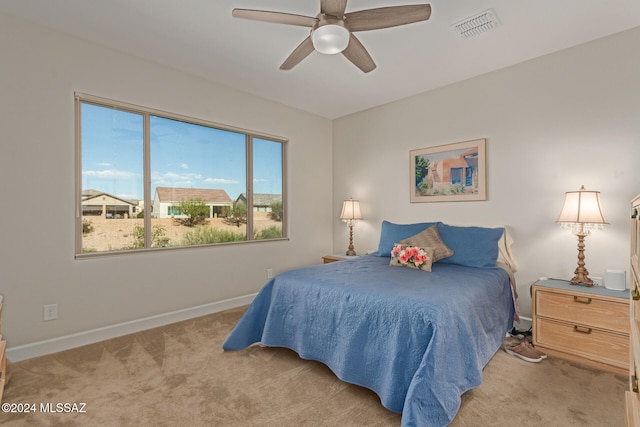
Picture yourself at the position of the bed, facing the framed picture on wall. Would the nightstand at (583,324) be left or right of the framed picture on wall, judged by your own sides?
right

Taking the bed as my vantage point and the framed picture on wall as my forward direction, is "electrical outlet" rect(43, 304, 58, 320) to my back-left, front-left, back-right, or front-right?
back-left

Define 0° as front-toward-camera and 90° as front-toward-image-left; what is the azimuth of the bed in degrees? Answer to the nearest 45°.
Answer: approximately 45°

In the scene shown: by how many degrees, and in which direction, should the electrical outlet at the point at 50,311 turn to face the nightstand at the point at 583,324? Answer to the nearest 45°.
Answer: approximately 45° to its left

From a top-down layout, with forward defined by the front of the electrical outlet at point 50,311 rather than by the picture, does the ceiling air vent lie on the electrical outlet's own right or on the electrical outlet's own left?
on the electrical outlet's own left

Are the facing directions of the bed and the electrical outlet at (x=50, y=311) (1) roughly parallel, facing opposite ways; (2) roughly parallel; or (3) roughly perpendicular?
roughly perpendicular

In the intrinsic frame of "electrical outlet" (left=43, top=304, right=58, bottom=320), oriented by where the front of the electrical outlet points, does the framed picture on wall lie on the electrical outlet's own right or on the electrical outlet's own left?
on the electrical outlet's own left
